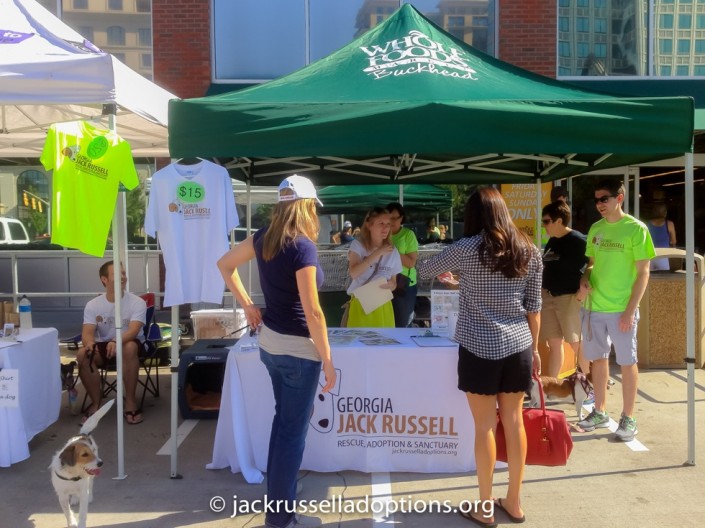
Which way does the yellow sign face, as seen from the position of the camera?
facing the viewer

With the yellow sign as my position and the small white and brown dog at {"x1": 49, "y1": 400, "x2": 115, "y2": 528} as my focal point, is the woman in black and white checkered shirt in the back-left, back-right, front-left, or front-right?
front-left

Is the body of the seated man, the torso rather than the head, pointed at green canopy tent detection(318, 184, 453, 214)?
no

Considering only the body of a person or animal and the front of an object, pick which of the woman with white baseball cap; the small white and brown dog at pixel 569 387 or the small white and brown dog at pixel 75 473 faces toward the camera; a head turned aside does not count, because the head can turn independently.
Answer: the small white and brown dog at pixel 75 473

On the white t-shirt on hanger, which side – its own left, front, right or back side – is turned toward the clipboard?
left

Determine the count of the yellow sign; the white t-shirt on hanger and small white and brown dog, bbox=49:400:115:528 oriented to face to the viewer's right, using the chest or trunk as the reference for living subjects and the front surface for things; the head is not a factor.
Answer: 0

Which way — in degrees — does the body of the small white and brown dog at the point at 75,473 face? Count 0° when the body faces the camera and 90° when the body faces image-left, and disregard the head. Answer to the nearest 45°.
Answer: approximately 0°

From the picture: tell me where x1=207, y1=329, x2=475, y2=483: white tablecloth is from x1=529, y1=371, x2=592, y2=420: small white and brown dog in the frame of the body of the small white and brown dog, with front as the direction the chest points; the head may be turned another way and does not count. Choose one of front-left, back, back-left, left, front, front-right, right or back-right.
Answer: back-right

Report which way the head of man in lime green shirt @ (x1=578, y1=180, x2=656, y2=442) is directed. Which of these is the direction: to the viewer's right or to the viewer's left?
to the viewer's left

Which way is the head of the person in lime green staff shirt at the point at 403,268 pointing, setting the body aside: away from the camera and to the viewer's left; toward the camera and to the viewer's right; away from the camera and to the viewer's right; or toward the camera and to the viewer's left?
toward the camera and to the viewer's left

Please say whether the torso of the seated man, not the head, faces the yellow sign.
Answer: no

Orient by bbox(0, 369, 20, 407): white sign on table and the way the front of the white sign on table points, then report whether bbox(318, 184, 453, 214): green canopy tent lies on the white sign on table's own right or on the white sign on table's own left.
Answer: on the white sign on table's own left

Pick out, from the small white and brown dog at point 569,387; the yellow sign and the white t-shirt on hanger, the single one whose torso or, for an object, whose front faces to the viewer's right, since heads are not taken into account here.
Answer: the small white and brown dog

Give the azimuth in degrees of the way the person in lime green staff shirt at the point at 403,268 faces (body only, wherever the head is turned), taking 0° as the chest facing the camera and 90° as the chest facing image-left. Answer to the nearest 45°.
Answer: approximately 45°

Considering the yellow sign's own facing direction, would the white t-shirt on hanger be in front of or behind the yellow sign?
in front

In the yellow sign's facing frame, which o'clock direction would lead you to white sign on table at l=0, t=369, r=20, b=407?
The white sign on table is roughly at 1 o'clock from the yellow sign.

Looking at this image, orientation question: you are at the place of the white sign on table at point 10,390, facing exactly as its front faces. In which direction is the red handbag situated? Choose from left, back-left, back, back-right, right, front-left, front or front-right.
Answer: front-left

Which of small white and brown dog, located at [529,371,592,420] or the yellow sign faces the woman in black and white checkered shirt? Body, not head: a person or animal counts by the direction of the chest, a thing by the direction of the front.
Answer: the yellow sign
